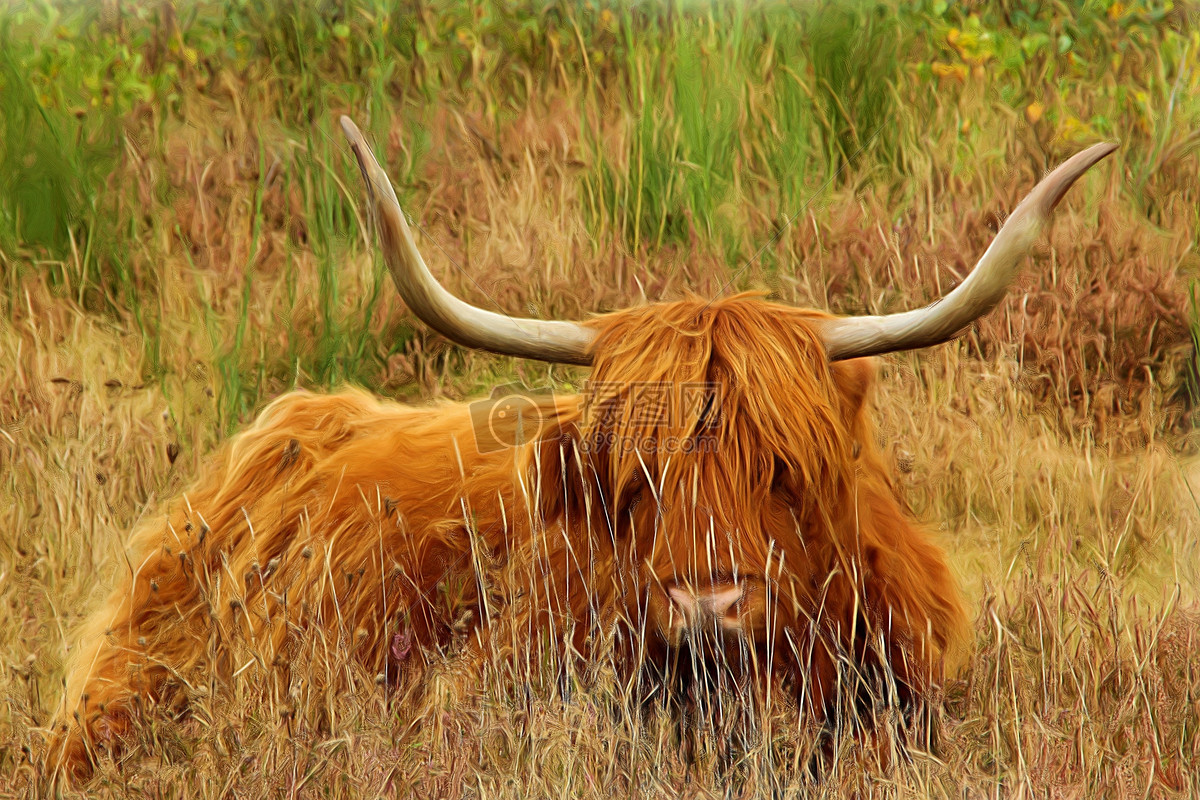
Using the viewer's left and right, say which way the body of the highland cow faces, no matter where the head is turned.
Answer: facing the viewer and to the right of the viewer
